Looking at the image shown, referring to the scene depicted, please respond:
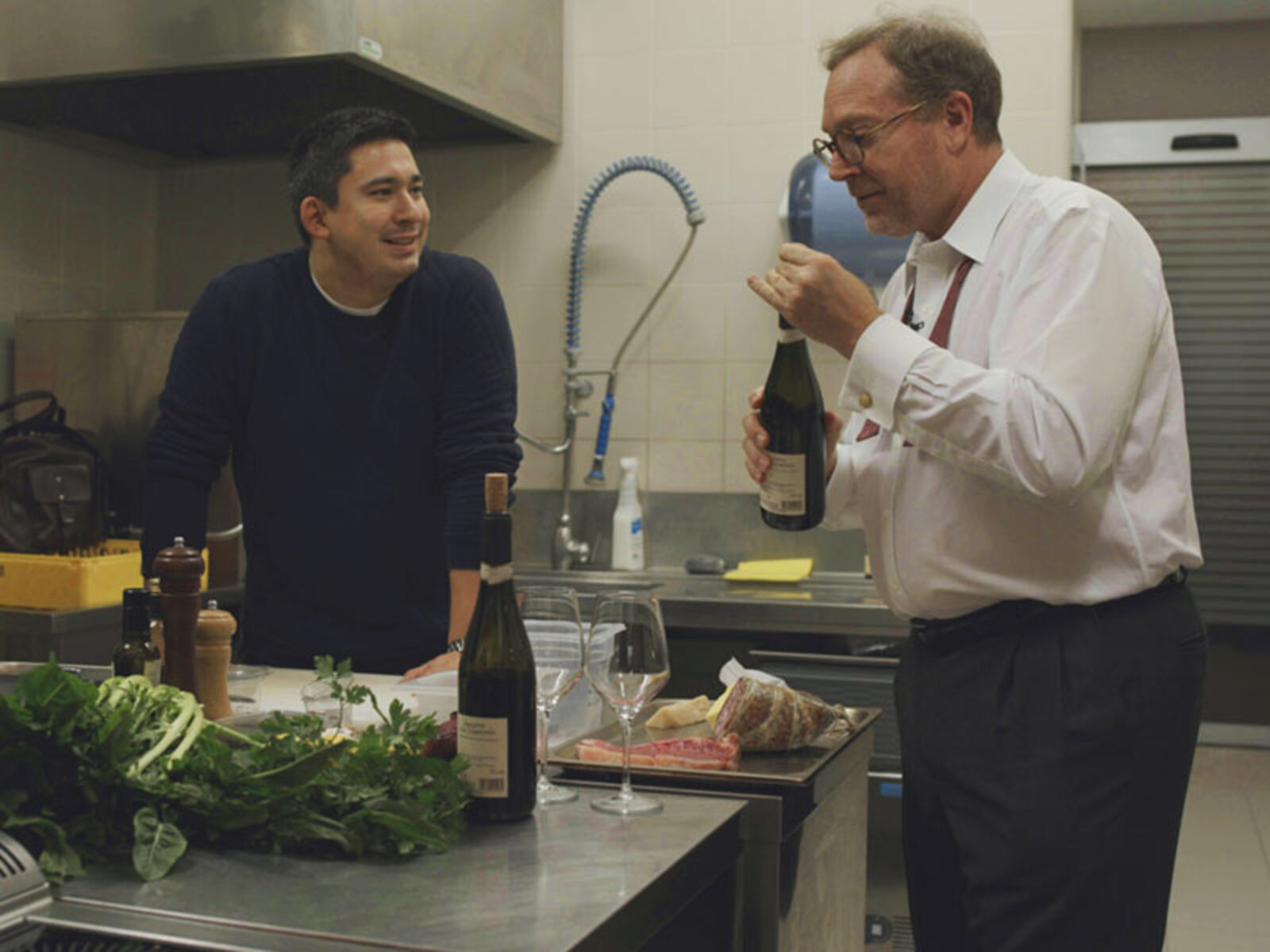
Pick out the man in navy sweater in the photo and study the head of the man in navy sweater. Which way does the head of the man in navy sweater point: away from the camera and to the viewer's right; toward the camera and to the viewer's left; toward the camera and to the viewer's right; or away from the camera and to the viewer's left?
toward the camera and to the viewer's right

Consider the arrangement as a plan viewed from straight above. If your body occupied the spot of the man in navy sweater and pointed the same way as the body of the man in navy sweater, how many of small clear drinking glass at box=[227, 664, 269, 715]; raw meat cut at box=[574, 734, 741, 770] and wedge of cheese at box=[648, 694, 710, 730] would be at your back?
0

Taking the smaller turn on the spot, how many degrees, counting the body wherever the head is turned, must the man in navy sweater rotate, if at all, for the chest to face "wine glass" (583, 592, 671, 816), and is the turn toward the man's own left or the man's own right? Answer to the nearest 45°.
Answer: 0° — they already face it

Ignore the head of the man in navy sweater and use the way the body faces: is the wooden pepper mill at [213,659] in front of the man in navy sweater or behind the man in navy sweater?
in front

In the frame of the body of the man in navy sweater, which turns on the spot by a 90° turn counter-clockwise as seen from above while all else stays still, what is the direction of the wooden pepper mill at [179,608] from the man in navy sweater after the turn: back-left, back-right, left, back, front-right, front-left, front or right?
right

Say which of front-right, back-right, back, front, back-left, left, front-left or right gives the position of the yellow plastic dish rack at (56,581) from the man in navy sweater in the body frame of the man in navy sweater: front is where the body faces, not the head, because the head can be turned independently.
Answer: back-right

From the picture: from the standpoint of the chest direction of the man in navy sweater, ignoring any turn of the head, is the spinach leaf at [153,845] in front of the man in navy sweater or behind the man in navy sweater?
in front

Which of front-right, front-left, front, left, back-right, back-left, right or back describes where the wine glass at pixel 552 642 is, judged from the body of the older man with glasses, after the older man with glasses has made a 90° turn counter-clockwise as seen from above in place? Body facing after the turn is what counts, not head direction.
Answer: front-right

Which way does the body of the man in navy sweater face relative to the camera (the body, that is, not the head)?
toward the camera

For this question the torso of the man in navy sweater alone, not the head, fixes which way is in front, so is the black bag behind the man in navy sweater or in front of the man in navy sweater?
behind

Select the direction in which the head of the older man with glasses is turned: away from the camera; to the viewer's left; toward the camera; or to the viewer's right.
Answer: to the viewer's left

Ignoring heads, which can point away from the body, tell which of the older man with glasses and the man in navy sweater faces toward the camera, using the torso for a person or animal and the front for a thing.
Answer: the man in navy sweater

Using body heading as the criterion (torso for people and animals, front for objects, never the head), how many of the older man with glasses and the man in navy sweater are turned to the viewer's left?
1

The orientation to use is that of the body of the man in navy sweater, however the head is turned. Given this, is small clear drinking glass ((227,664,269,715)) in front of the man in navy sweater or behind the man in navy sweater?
in front

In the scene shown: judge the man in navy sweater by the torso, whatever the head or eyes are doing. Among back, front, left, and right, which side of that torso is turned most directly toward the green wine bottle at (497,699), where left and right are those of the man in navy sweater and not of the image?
front

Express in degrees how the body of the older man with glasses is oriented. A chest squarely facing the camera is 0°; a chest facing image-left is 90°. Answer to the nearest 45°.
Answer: approximately 90°

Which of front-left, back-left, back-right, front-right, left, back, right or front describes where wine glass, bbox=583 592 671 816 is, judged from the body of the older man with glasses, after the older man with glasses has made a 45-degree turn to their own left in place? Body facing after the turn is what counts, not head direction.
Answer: front

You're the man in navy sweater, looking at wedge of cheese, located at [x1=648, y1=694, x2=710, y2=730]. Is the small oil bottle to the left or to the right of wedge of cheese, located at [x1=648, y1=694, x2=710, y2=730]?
right
